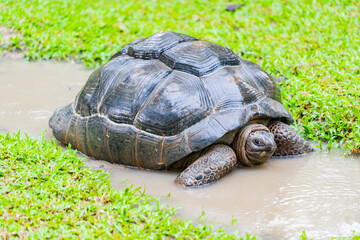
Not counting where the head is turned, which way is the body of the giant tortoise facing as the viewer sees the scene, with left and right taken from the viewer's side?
facing the viewer and to the right of the viewer
